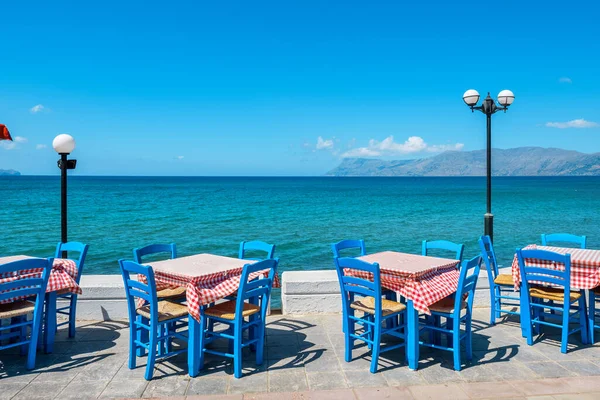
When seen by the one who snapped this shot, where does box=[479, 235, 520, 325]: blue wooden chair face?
facing to the right of the viewer

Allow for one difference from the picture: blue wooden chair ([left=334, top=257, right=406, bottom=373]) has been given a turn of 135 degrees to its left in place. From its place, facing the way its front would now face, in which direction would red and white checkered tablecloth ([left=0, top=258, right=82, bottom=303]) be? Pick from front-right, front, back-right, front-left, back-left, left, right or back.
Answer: front

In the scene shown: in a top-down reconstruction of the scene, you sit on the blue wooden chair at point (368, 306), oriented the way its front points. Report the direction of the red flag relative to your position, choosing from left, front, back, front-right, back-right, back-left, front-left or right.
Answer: back-left

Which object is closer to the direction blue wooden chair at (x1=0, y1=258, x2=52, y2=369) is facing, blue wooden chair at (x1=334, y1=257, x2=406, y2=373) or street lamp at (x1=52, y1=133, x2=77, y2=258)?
the street lamp

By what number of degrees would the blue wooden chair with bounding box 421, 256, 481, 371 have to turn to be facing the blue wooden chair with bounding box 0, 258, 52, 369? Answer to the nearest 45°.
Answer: approximately 45° to its left

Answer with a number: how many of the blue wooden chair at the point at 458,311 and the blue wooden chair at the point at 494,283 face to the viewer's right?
1

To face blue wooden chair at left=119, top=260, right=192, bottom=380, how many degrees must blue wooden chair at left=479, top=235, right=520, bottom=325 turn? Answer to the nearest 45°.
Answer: approximately 135° to its right

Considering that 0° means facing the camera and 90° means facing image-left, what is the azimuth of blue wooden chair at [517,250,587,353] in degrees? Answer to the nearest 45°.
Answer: approximately 225°

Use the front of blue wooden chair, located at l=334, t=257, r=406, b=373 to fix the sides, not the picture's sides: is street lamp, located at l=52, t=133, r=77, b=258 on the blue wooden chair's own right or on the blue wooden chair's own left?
on the blue wooden chair's own left

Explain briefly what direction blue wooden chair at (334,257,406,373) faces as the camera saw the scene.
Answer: facing away from the viewer and to the right of the viewer

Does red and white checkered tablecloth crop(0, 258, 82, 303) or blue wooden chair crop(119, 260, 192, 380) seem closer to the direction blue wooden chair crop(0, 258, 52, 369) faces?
the red and white checkered tablecloth

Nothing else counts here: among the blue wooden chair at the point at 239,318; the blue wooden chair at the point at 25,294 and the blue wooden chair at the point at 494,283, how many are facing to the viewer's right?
1

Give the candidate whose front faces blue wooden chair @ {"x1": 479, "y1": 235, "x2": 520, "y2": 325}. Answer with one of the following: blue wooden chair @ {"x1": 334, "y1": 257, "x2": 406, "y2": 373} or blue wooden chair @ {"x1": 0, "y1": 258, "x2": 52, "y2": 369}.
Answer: blue wooden chair @ {"x1": 334, "y1": 257, "x2": 406, "y2": 373}
